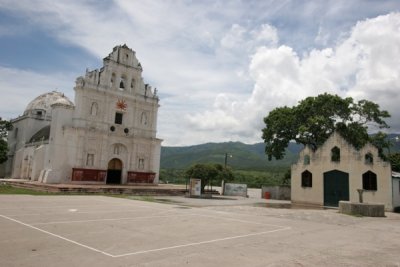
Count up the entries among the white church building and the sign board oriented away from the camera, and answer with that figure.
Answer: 0

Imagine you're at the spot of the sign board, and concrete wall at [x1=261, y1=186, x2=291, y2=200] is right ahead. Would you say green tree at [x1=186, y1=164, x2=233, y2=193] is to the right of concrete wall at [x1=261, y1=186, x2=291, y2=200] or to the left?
left

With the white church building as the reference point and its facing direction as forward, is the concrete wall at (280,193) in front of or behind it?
in front

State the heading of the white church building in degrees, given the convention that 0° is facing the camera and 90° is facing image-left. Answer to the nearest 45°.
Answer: approximately 315°

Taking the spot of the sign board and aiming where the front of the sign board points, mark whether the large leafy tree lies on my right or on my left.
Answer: on my left

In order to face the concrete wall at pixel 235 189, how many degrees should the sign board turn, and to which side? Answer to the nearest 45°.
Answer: approximately 135° to its left

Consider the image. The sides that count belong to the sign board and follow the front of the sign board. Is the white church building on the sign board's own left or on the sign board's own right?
on the sign board's own right
